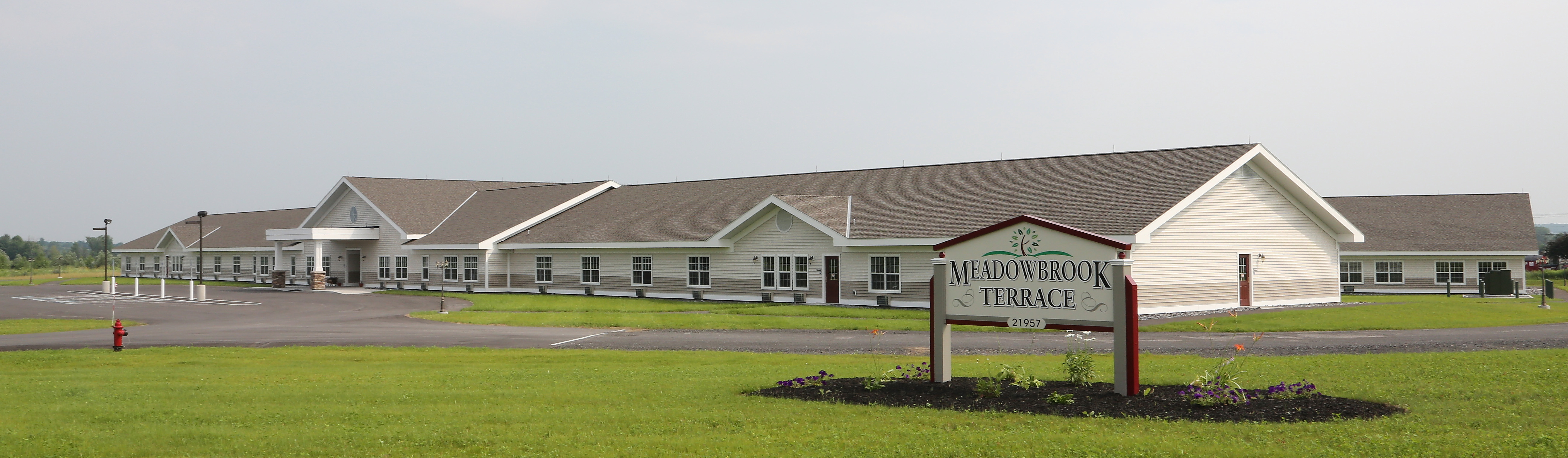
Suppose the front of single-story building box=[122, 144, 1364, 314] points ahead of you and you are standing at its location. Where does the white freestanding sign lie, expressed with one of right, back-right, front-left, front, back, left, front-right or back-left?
front-left

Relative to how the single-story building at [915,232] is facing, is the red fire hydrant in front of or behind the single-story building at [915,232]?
in front

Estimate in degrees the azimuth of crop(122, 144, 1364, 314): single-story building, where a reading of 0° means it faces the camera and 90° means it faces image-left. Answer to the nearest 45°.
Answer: approximately 45°

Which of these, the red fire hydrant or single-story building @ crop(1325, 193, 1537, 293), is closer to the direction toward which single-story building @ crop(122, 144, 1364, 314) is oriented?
the red fire hydrant

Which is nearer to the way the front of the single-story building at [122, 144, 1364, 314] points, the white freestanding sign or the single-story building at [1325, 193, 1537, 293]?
the white freestanding sign

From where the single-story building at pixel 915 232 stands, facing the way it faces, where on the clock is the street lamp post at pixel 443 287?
The street lamp post is roughly at 2 o'clock from the single-story building.

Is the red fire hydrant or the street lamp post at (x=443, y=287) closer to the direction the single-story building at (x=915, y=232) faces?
the red fire hydrant

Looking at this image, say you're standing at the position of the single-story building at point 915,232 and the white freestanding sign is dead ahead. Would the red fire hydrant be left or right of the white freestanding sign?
right
